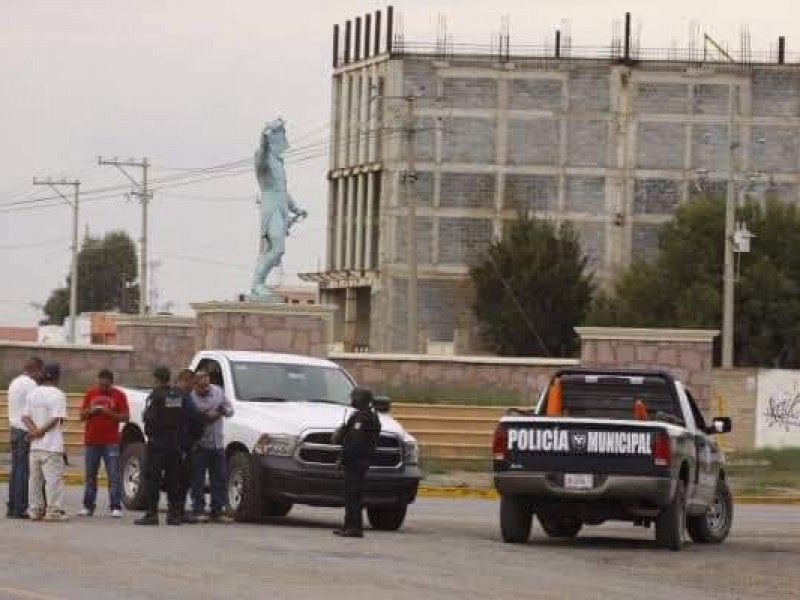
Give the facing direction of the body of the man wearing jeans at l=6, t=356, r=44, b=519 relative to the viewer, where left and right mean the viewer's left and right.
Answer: facing to the right of the viewer

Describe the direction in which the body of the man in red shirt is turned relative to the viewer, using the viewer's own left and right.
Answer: facing the viewer

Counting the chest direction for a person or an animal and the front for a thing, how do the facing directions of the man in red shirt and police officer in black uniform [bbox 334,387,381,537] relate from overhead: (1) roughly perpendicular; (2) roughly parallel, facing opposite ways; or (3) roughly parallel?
roughly perpendicular

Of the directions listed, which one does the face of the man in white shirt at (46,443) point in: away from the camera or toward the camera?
away from the camera

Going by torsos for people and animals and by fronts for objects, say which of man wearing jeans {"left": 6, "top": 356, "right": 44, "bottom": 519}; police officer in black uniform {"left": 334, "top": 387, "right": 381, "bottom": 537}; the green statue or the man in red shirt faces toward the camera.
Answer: the man in red shirt

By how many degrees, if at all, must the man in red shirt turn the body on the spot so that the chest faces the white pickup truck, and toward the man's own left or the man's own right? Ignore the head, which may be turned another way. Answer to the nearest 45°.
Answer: approximately 90° to the man's own left

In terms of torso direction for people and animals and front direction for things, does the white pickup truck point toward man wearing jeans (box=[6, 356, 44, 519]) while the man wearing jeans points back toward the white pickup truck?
no

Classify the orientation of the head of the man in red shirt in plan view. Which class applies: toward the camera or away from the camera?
toward the camera

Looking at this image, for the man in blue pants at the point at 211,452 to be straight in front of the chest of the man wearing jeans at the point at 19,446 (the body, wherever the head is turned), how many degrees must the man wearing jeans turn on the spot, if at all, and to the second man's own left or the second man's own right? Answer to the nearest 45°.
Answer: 0° — they already face them

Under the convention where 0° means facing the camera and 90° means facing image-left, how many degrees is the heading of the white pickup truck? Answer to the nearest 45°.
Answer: approximately 315°

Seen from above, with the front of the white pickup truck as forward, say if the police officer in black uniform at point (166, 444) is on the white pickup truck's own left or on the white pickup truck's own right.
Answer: on the white pickup truck's own right

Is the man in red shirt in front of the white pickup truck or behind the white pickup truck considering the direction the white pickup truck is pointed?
behind

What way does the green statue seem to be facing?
to the viewer's right

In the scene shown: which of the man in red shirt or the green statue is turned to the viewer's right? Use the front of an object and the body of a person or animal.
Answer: the green statue
